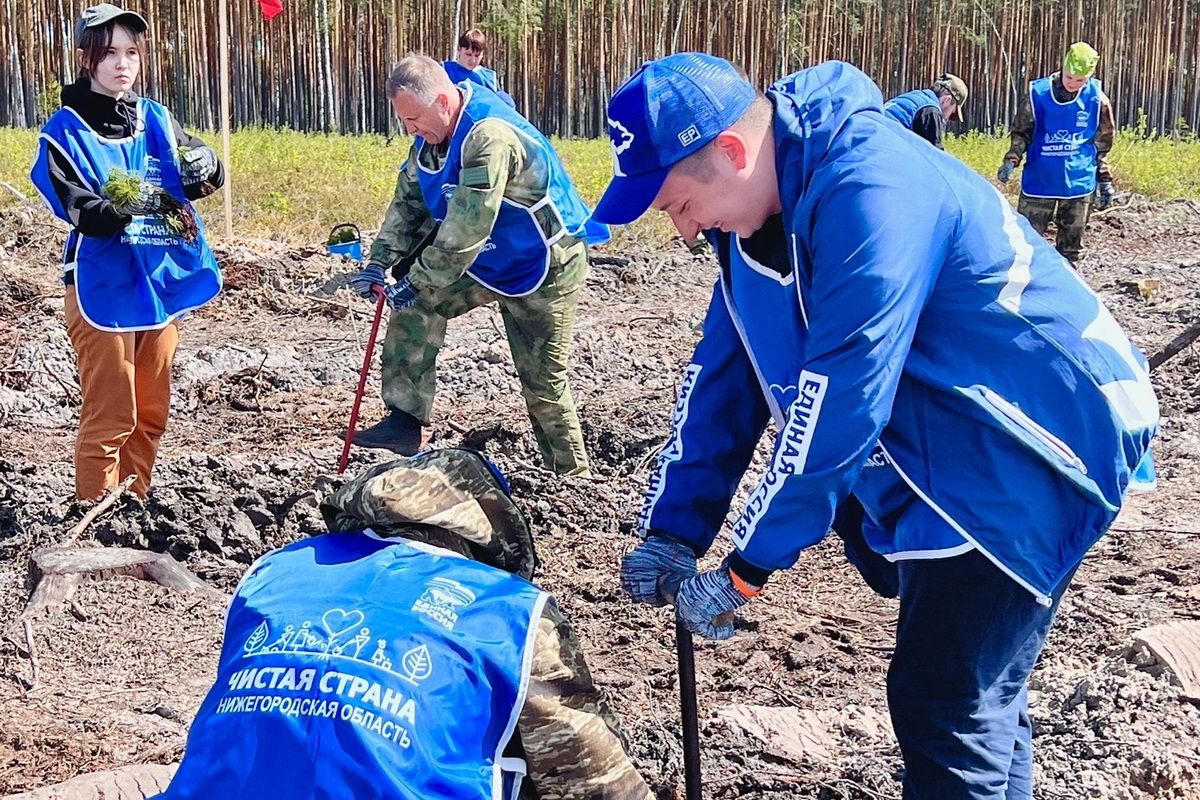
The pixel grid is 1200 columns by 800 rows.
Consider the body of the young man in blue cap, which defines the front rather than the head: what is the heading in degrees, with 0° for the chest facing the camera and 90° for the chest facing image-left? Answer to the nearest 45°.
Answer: approximately 90°

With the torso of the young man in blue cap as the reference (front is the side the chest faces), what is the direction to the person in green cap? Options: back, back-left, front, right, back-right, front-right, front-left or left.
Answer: right

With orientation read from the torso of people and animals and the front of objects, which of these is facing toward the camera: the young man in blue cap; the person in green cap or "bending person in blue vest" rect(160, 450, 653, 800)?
the person in green cap

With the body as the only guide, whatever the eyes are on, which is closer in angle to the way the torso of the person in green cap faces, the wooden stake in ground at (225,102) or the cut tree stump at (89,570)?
the cut tree stump

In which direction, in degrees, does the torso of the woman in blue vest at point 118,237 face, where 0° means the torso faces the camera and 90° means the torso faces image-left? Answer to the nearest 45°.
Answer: approximately 315°

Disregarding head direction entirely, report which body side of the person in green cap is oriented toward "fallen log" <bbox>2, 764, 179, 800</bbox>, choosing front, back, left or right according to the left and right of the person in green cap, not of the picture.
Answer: front

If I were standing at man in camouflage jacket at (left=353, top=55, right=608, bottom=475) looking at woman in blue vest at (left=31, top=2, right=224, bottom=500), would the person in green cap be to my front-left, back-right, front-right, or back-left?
back-right

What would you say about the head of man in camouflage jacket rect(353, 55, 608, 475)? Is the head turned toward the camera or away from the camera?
toward the camera

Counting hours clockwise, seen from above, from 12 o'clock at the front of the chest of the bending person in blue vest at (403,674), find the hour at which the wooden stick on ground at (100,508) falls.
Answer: The wooden stick on ground is roughly at 10 o'clock from the bending person in blue vest.

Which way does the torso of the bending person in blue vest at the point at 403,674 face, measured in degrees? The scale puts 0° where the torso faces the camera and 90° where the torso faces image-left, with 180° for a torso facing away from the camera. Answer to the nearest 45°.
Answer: approximately 225°

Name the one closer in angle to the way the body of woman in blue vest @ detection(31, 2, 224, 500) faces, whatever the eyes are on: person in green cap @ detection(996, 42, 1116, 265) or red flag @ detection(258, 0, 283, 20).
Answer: the person in green cap

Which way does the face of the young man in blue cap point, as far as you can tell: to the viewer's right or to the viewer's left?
to the viewer's left

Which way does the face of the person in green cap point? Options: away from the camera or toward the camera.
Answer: toward the camera

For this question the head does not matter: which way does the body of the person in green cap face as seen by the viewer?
toward the camera

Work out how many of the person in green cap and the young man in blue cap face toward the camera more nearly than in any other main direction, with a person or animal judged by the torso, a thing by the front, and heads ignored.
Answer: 1

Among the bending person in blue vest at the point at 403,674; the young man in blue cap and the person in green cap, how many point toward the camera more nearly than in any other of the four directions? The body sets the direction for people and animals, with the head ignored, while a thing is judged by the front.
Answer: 1

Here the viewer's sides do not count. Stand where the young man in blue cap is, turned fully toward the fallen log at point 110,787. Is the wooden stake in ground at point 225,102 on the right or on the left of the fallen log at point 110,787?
right
